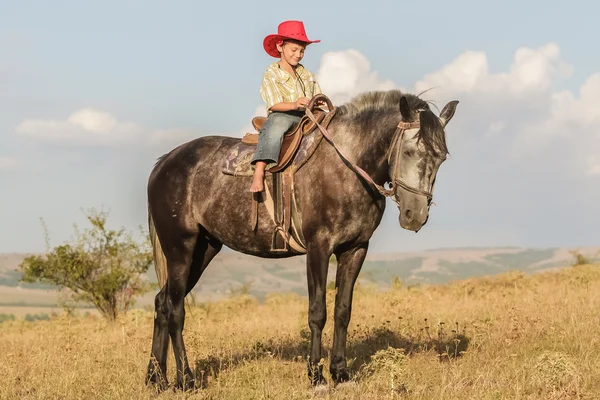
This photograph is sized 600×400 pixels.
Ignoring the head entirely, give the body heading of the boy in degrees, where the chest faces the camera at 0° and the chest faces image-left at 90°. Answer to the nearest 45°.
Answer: approximately 315°

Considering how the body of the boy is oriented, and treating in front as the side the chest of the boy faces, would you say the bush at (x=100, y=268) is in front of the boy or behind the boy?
behind
